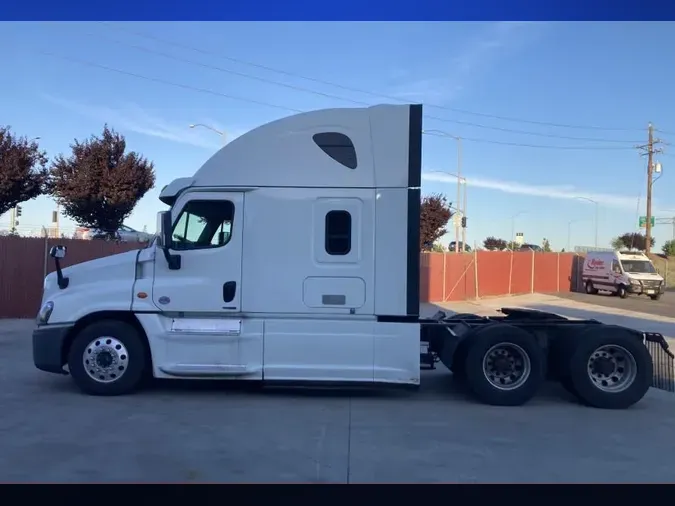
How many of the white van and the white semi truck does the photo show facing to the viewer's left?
1

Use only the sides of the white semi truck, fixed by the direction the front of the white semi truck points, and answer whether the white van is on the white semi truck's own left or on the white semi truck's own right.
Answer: on the white semi truck's own right

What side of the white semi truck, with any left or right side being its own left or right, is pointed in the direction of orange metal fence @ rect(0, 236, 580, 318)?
right

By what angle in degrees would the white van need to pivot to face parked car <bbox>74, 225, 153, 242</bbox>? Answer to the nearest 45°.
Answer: approximately 90° to its right

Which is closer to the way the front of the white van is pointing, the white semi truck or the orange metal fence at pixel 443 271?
the white semi truck

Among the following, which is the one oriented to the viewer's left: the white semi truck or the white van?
the white semi truck

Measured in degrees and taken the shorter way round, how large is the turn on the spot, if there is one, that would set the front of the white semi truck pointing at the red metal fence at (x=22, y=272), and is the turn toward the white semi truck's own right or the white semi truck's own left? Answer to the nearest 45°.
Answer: approximately 45° to the white semi truck's own right

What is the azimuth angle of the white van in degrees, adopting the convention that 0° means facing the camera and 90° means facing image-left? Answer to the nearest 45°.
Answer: approximately 315°

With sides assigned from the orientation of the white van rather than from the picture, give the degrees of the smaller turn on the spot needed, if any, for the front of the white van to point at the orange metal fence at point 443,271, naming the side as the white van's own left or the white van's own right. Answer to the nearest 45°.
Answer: approximately 90° to the white van's own right

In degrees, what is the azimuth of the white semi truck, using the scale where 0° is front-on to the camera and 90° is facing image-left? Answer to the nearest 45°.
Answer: approximately 90°
